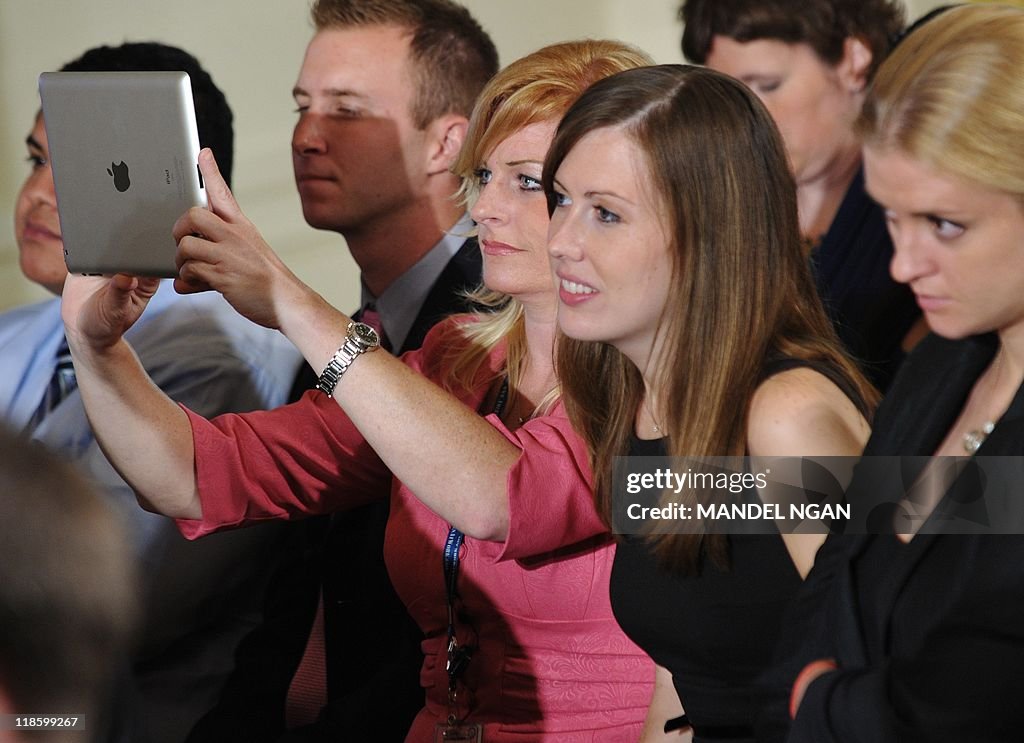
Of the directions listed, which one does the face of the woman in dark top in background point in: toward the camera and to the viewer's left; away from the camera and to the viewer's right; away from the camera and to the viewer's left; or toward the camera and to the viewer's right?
toward the camera and to the viewer's left

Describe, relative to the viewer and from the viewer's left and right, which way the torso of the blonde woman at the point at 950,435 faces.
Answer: facing the viewer and to the left of the viewer

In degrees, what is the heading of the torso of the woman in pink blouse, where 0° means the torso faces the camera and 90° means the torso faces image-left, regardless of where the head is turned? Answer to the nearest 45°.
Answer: approximately 45°

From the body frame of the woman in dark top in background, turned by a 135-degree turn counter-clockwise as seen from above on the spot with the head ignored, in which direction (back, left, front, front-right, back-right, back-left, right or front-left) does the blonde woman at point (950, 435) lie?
right

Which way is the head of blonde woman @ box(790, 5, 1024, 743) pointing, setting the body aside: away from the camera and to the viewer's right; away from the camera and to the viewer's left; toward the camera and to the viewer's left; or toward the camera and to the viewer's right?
toward the camera and to the viewer's left

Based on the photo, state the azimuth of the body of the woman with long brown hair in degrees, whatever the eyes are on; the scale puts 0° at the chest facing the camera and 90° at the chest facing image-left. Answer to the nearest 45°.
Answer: approximately 45°

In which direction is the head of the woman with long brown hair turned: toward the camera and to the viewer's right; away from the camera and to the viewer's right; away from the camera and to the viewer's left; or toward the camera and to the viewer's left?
toward the camera and to the viewer's left

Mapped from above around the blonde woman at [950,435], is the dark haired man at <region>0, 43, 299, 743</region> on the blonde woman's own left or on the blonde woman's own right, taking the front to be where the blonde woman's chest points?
on the blonde woman's own right

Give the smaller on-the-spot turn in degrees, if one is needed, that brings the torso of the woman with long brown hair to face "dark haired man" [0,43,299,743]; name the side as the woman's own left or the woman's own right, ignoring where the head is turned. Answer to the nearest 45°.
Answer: approximately 90° to the woman's own right

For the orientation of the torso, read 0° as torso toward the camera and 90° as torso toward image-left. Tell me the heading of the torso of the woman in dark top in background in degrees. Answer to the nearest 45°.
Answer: approximately 45°
